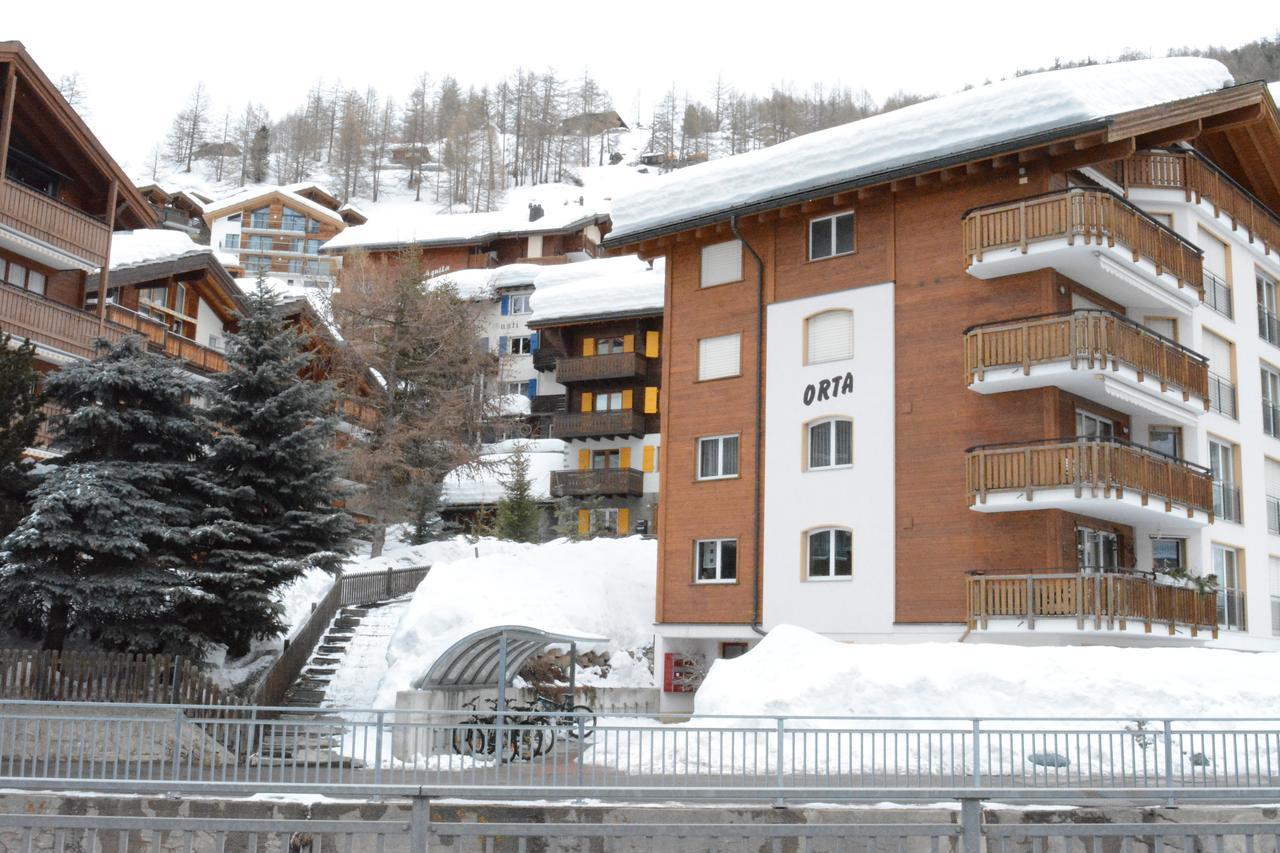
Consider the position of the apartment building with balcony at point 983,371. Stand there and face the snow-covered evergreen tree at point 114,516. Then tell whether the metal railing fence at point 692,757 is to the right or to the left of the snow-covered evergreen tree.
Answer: left

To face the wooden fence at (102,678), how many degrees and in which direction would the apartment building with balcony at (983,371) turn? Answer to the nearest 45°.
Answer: approximately 90° to its right

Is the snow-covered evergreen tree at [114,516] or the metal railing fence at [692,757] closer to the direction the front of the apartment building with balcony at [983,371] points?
the metal railing fence

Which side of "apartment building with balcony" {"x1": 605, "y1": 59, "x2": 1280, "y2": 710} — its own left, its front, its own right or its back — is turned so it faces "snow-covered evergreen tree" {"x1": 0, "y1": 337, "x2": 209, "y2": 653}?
right

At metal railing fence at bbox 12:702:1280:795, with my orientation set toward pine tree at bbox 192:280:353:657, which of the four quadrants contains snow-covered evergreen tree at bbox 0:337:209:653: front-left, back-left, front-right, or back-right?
front-left

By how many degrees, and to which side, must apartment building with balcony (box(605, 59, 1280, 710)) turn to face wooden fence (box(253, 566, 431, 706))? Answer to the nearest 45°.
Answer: approximately 135° to its right

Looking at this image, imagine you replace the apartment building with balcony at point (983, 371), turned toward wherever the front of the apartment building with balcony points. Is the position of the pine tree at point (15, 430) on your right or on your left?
on your right

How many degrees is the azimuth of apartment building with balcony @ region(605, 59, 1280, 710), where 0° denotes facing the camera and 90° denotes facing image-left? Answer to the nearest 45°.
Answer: approximately 315°

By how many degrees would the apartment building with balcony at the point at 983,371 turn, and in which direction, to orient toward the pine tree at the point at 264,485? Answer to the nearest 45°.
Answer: approximately 135° to its right
